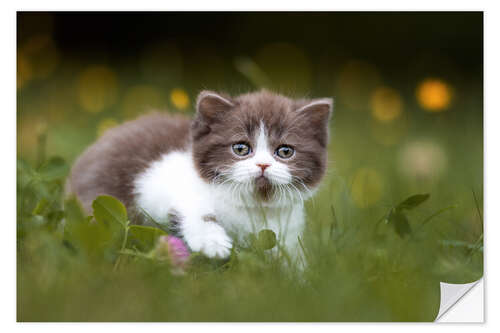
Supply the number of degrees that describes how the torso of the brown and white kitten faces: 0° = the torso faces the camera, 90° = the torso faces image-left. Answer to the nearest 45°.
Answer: approximately 315°
